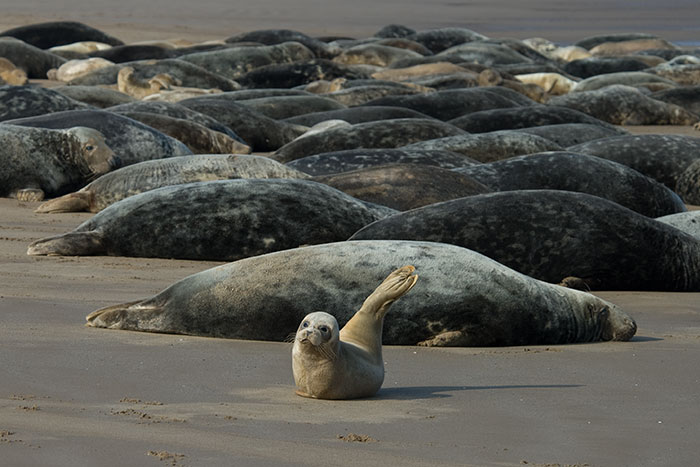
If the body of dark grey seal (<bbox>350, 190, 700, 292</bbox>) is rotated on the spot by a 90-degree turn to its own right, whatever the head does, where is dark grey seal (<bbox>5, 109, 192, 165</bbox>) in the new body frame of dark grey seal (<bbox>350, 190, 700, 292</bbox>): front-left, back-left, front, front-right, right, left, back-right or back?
back-right

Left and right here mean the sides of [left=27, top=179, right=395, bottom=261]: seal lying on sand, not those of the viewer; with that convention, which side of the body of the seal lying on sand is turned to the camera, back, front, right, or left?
right

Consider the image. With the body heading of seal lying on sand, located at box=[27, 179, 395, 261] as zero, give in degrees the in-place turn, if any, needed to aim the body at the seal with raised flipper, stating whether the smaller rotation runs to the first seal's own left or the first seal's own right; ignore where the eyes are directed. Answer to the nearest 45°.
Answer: approximately 90° to the first seal's own right

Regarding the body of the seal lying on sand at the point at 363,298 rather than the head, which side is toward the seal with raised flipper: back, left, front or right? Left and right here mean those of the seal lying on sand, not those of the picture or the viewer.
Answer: right

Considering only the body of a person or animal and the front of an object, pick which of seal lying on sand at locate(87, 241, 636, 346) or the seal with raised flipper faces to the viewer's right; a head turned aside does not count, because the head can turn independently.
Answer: the seal lying on sand

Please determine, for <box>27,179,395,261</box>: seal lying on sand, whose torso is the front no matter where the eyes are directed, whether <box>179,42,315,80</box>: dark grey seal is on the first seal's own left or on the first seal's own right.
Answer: on the first seal's own left

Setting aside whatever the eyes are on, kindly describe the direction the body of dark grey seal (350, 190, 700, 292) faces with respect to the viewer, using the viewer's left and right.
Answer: facing to the right of the viewer

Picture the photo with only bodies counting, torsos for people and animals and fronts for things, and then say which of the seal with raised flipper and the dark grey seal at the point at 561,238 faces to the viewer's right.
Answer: the dark grey seal

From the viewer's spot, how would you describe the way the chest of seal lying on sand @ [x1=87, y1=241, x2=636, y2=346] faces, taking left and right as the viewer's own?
facing to the right of the viewer

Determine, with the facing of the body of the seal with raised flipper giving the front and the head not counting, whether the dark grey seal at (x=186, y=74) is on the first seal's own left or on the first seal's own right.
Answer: on the first seal's own right

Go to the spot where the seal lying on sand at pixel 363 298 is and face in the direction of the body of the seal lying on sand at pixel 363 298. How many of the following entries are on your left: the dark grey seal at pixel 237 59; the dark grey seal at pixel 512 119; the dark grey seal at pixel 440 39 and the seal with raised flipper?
3

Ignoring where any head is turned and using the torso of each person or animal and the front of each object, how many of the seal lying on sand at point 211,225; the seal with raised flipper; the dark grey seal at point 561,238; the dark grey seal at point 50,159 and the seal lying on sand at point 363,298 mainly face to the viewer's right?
4
